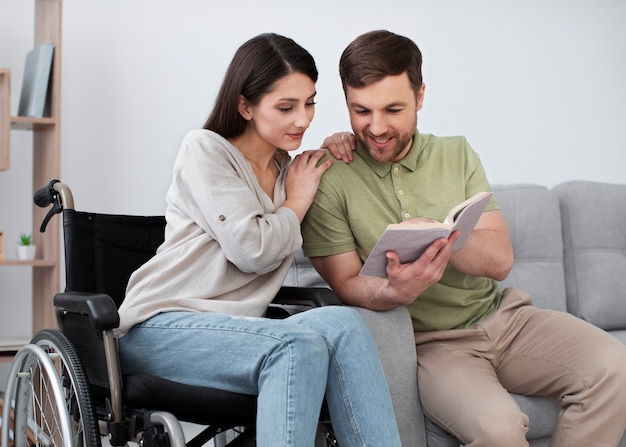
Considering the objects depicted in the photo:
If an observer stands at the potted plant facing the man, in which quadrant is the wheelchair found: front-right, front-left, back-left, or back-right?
front-right

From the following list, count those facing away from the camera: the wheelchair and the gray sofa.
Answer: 0

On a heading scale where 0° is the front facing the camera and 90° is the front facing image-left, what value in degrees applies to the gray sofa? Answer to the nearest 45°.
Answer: approximately 0°

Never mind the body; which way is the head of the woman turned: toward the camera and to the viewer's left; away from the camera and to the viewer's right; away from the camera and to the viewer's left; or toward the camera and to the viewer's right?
toward the camera and to the viewer's right

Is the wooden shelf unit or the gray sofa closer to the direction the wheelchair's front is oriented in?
the gray sofa

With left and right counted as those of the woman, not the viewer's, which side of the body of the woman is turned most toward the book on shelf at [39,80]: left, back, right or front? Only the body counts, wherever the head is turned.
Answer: back

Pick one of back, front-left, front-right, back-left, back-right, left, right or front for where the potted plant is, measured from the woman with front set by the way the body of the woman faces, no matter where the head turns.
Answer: back

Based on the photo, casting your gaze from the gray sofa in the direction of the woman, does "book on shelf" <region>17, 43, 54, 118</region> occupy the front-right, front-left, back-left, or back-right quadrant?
front-right

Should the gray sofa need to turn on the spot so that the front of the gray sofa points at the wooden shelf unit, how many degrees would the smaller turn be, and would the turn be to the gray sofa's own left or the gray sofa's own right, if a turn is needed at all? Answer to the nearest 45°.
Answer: approximately 90° to the gray sofa's own right

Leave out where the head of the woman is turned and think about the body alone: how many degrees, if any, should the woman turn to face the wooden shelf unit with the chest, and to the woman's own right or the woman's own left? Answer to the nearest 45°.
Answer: approximately 180°

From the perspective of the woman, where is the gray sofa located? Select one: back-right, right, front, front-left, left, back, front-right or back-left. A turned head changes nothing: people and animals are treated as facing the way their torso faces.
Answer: left

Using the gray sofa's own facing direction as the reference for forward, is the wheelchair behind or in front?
in front

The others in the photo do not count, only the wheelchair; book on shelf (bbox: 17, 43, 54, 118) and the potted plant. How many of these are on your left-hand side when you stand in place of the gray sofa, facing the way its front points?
0

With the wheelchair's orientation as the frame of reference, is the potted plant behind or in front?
behind

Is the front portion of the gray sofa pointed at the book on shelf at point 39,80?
no

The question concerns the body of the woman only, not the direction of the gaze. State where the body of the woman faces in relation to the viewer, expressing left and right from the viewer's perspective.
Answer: facing the viewer and to the right of the viewer

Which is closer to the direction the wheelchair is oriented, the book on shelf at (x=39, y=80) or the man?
the man

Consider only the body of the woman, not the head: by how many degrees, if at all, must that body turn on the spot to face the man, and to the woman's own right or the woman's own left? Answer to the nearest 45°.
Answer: approximately 90° to the woman's own left
